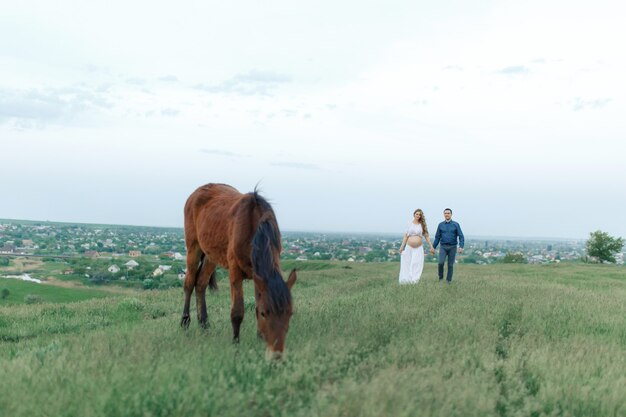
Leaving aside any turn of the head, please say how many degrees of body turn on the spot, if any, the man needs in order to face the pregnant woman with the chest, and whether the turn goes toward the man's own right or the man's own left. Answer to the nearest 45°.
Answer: approximately 90° to the man's own right

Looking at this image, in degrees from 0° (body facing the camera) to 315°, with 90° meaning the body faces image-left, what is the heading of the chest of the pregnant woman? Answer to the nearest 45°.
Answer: approximately 0°

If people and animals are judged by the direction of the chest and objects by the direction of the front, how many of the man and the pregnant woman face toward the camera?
2

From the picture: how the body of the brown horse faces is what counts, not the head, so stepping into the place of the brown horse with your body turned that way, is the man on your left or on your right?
on your left

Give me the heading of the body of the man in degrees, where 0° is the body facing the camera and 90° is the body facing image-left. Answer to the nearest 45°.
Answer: approximately 0°

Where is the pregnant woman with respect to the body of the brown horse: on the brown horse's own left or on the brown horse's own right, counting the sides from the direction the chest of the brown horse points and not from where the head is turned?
on the brown horse's own left

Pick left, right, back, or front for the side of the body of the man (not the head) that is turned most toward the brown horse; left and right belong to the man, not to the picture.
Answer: front

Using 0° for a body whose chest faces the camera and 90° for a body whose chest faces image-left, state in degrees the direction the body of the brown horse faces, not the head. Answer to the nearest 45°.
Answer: approximately 315°

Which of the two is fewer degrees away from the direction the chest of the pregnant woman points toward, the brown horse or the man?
the brown horse

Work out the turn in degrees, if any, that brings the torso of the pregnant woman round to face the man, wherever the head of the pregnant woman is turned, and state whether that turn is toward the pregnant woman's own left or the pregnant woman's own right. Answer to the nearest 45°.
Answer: approximately 90° to the pregnant woman's own left

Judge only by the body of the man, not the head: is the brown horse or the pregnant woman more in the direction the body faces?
the brown horse
